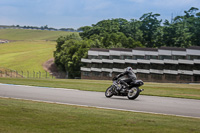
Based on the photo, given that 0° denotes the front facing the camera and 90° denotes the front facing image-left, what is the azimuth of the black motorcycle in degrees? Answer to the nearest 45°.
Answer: approximately 135°
